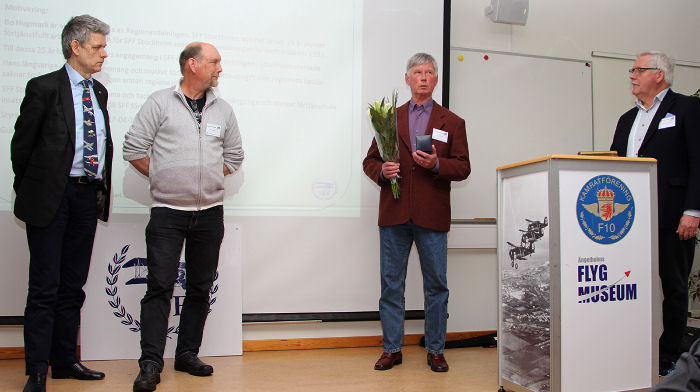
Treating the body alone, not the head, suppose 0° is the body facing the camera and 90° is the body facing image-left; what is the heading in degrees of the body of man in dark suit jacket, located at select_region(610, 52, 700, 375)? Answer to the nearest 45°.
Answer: approximately 45°

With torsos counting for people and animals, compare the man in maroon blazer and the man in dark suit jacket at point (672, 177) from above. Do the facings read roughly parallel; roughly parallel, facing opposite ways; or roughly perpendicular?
roughly perpendicular

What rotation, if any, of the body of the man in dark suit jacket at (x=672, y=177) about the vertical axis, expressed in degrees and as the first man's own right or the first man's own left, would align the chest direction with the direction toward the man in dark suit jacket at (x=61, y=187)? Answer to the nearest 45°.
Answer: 0° — they already face them

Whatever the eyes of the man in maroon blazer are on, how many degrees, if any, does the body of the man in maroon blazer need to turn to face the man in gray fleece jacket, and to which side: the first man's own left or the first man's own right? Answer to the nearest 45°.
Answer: approximately 90° to the first man's own right

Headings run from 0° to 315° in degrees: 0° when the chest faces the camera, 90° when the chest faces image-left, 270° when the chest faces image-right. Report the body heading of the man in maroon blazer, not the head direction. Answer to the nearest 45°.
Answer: approximately 0°

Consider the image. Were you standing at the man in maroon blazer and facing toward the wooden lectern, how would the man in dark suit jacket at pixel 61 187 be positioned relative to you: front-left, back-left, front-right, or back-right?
back-right

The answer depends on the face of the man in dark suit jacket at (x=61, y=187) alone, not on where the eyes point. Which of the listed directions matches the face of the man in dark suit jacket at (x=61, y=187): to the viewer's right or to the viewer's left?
to the viewer's right

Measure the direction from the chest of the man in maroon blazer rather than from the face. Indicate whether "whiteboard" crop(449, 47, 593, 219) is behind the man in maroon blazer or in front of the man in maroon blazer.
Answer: behind

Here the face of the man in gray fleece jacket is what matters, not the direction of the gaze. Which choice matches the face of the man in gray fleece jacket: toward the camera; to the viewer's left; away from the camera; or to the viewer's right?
to the viewer's right

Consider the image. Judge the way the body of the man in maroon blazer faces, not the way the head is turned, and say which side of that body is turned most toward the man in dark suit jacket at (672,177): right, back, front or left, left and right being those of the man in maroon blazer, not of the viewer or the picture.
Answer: left
